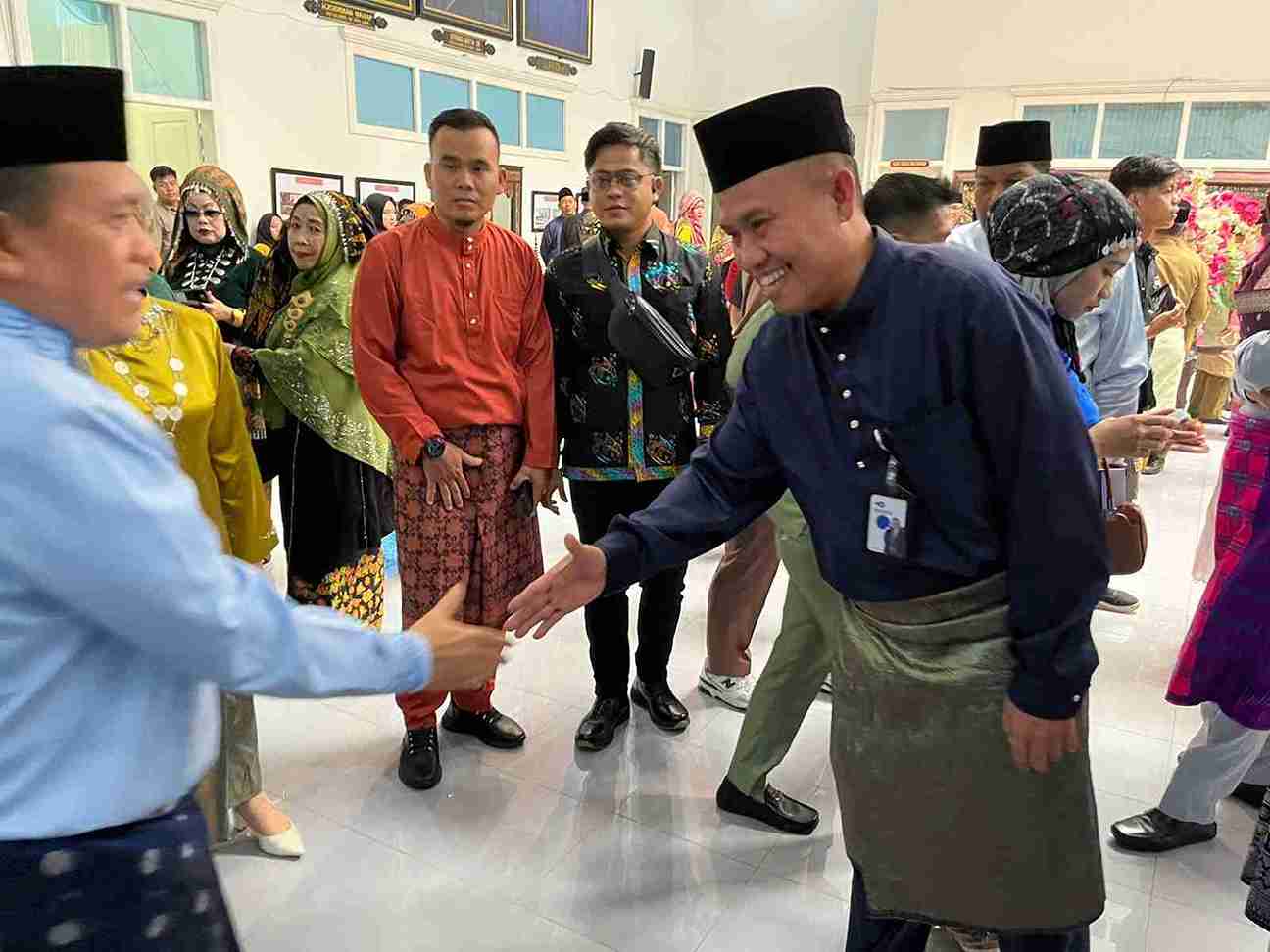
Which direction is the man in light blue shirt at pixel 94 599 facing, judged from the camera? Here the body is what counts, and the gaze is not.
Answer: to the viewer's right

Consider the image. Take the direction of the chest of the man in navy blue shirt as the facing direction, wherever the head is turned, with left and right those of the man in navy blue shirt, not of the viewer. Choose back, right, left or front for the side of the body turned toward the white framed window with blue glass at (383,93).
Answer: right

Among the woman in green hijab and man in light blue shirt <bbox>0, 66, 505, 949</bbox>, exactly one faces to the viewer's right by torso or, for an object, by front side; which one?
the man in light blue shirt

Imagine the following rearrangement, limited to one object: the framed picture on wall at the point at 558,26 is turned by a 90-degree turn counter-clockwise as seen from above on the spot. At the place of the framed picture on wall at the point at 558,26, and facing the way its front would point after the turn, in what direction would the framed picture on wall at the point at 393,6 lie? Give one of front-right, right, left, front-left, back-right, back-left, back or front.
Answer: back

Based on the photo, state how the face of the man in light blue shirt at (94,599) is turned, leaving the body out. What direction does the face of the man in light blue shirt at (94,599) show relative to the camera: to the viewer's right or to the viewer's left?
to the viewer's right

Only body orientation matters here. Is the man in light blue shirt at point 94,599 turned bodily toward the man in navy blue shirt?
yes

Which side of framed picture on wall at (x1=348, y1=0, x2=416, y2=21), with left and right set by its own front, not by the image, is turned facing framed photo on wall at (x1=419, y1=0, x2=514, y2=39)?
left

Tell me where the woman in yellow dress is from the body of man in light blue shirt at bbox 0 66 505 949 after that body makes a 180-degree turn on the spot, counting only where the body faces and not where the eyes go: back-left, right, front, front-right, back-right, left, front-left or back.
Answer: right
